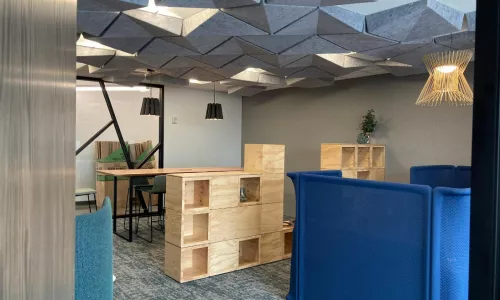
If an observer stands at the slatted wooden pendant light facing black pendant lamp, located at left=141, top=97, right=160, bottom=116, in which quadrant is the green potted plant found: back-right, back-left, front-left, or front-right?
front-right

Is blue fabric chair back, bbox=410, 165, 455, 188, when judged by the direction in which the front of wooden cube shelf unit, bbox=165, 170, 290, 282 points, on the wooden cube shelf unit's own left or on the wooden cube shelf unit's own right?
on the wooden cube shelf unit's own left

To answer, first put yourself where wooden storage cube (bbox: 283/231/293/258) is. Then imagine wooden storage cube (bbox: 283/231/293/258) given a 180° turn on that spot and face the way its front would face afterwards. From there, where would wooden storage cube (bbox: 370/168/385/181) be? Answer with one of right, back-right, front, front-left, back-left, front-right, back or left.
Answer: right

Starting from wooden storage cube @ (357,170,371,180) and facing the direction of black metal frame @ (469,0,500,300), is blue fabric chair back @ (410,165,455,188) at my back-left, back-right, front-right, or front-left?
front-left

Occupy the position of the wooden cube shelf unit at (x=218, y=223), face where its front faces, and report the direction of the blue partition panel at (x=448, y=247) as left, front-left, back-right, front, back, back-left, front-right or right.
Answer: front

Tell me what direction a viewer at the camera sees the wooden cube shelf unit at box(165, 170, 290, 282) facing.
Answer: facing the viewer and to the right of the viewer

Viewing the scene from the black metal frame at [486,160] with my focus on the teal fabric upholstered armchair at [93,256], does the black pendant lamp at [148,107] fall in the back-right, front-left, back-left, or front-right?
front-right

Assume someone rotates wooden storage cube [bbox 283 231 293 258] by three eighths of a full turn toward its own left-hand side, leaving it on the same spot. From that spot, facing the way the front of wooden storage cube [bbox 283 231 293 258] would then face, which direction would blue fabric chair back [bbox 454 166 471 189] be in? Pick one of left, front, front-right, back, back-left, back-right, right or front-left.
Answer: right

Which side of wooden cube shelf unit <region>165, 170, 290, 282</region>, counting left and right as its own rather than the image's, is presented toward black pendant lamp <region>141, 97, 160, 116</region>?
back

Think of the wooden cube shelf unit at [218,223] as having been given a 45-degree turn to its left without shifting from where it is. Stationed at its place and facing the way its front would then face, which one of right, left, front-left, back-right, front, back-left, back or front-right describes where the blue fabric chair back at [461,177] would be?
front

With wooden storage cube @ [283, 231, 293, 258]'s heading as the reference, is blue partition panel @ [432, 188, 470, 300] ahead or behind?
ahead

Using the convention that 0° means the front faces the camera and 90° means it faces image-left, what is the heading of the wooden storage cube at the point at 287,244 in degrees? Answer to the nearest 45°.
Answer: approximately 315°
